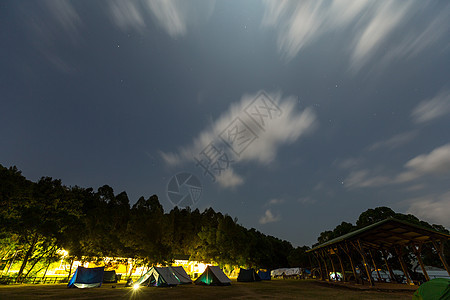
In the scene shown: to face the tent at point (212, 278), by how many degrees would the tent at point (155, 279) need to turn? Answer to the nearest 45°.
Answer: approximately 135° to its left

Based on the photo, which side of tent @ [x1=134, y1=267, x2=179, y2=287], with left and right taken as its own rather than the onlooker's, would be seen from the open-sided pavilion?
left

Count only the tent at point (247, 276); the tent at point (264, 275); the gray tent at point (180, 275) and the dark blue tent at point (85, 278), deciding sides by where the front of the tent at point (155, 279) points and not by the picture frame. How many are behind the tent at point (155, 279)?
3

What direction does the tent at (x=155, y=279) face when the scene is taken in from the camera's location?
facing the viewer and to the left of the viewer

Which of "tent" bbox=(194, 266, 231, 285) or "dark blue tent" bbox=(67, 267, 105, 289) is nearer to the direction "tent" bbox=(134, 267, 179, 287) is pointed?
the dark blue tent

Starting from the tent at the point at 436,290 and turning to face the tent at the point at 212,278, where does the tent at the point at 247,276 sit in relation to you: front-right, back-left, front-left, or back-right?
front-right

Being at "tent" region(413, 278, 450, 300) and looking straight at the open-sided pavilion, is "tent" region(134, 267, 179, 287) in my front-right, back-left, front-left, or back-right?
front-left

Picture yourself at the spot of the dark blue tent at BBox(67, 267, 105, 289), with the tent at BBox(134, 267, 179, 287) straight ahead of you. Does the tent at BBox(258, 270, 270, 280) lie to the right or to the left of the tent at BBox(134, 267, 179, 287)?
left

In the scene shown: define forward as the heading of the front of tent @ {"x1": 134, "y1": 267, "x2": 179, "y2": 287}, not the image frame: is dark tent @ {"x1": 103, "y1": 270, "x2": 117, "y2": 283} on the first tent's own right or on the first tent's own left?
on the first tent's own right

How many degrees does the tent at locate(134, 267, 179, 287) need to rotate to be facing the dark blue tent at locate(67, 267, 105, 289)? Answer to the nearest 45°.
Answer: approximately 45° to its right

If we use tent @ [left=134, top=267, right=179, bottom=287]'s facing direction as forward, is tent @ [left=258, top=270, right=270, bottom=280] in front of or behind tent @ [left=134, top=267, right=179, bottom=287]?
behind

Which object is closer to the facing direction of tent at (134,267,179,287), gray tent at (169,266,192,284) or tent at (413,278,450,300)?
the tent

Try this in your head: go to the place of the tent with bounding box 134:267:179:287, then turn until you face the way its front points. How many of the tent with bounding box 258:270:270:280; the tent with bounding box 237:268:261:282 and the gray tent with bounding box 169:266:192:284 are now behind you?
3

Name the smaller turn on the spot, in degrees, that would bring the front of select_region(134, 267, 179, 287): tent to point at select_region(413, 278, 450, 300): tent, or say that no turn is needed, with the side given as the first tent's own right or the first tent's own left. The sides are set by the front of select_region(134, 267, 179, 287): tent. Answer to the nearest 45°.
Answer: approximately 90° to the first tent's own left
